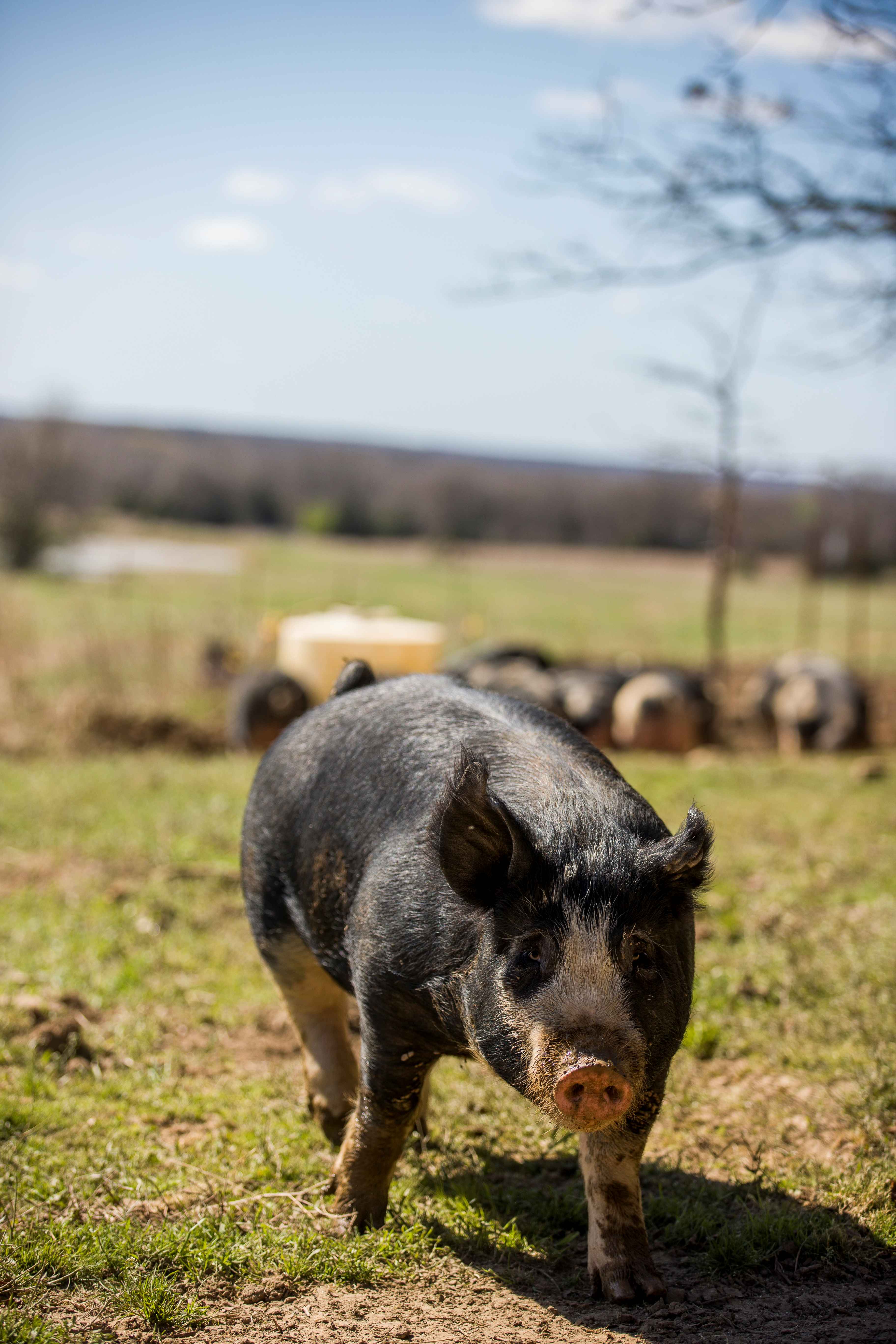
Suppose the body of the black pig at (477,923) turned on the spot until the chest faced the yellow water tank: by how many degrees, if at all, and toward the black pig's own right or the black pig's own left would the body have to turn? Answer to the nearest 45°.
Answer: approximately 135° to the black pig's own left

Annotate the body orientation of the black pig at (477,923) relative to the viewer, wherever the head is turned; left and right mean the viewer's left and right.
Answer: facing the viewer and to the right of the viewer

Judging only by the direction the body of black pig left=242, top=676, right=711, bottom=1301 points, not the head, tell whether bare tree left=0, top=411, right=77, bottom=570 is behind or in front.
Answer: behind
